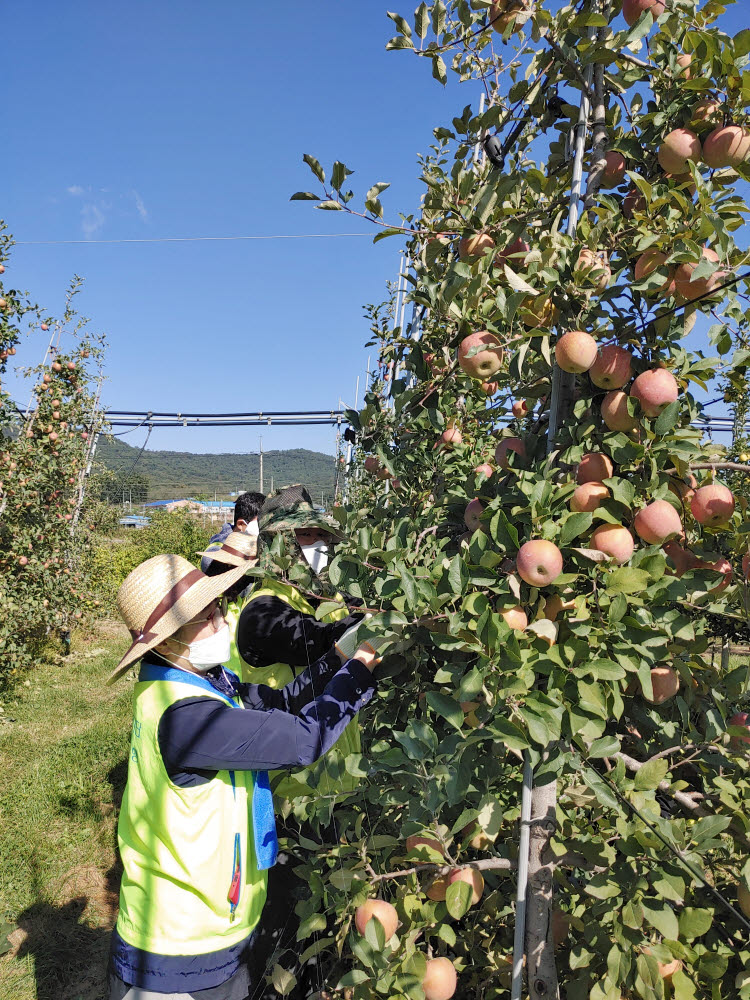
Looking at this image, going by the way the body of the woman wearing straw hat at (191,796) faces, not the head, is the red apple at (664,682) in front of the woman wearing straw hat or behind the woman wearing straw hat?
in front

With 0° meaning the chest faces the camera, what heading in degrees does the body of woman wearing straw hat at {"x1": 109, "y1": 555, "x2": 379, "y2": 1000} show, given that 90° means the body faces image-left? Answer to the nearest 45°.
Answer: approximately 270°

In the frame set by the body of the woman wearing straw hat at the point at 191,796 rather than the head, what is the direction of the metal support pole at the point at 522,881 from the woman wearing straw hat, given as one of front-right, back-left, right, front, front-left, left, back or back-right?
front-right

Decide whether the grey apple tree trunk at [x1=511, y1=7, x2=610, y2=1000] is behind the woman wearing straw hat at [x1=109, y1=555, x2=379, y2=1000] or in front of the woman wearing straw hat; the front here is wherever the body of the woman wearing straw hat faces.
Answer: in front

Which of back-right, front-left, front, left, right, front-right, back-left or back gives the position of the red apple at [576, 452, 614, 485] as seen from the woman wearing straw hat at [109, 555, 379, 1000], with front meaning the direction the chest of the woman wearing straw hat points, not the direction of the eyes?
front-right

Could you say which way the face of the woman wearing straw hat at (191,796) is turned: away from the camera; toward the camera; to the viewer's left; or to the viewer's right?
to the viewer's right
